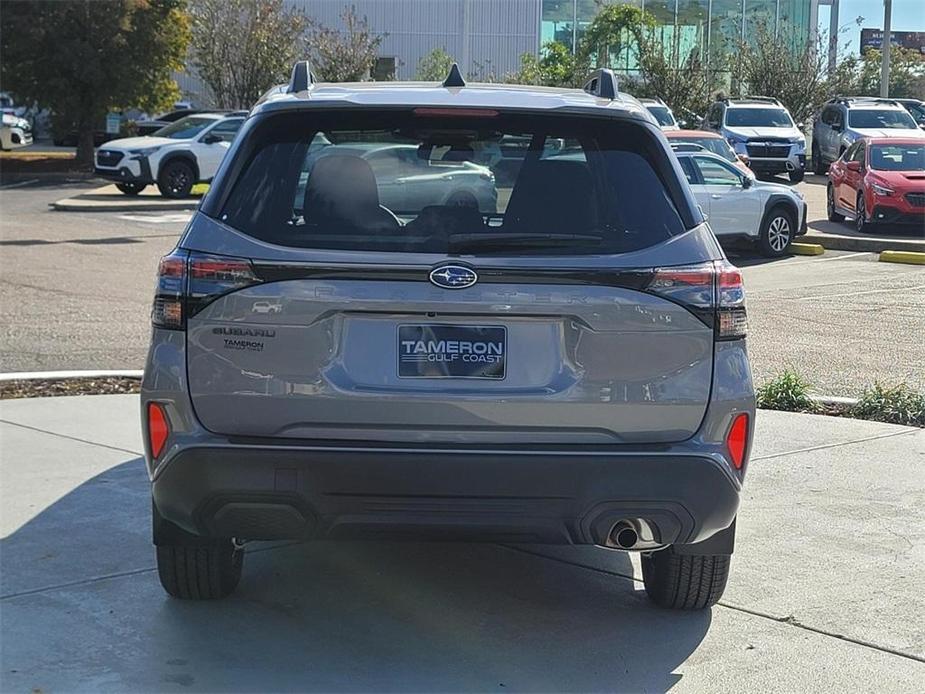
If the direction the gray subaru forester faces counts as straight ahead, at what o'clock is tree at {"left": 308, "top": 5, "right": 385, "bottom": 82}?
The tree is roughly at 12 o'clock from the gray subaru forester.

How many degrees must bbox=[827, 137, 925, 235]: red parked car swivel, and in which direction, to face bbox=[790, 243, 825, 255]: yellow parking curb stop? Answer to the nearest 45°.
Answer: approximately 45° to its right

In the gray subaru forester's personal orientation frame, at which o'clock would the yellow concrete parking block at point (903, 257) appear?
The yellow concrete parking block is roughly at 1 o'clock from the gray subaru forester.

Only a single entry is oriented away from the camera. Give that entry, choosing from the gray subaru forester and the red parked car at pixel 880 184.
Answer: the gray subaru forester

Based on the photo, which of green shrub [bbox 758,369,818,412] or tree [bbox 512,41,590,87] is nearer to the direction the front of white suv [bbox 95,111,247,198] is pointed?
the green shrub

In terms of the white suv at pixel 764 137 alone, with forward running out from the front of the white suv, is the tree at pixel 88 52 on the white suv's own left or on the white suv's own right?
on the white suv's own right

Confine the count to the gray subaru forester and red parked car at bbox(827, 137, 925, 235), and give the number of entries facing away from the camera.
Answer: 1

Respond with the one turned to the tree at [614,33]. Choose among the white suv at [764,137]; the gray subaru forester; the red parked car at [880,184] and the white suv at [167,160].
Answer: the gray subaru forester

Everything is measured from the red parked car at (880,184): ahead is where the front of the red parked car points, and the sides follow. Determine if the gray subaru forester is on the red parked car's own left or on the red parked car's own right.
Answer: on the red parked car's own right

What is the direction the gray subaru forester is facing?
away from the camera

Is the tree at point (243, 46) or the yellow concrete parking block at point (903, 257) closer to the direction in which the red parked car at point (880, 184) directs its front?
the yellow concrete parking block

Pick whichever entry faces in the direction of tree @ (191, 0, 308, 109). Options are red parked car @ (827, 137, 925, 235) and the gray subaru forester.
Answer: the gray subaru forester

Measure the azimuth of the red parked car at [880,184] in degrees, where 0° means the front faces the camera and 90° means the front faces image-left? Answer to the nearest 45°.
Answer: approximately 315°
